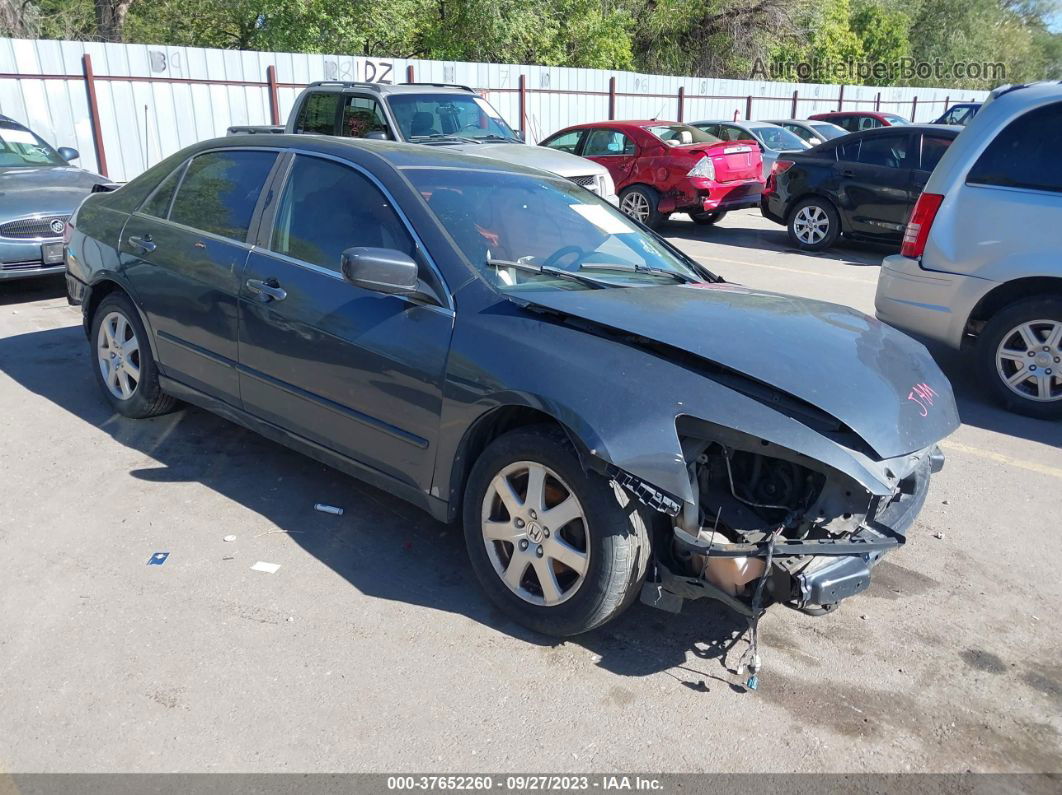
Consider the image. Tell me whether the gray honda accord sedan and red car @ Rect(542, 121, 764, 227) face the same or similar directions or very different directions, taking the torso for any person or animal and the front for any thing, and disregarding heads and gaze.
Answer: very different directions

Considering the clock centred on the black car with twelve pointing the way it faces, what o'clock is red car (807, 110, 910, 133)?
The red car is roughly at 9 o'clock from the black car.

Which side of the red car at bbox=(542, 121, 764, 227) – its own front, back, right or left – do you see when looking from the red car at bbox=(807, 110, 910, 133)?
right

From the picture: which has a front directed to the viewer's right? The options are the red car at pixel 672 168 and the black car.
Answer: the black car

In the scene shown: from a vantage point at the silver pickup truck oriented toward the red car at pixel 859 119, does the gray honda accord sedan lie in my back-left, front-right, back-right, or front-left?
back-right

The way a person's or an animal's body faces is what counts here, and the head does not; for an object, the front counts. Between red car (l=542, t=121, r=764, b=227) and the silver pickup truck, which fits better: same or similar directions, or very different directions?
very different directions

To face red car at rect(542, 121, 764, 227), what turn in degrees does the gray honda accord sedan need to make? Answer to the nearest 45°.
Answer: approximately 135° to its left

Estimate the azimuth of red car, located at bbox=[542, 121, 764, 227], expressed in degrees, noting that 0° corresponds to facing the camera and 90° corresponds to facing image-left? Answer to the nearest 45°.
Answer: approximately 135°

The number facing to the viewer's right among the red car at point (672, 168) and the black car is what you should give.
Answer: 1

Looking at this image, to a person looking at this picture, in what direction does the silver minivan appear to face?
facing to the right of the viewer

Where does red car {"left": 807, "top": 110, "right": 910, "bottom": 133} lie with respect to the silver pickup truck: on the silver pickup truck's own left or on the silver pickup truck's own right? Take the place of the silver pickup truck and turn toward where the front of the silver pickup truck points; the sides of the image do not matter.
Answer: on the silver pickup truck's own left

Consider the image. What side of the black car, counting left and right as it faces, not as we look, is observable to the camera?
right

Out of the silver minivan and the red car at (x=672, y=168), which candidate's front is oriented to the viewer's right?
the silver minivan

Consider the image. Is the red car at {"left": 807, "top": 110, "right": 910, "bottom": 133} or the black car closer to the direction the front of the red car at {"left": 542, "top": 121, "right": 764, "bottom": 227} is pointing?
the red car

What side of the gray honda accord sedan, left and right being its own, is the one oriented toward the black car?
left

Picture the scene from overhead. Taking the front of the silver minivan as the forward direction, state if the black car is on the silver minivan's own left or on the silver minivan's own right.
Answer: on the silver minivan's own left
